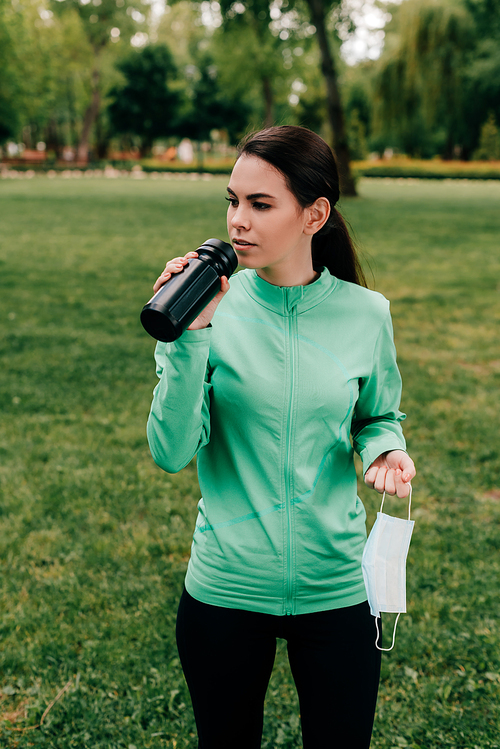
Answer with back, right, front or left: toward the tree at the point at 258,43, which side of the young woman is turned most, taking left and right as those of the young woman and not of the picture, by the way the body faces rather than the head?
back

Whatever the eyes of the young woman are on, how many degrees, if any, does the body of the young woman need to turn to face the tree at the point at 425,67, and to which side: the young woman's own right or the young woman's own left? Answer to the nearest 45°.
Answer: approximately 180°

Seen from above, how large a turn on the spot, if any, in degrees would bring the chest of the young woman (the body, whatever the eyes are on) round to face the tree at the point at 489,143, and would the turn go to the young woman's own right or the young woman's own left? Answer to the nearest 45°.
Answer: approximately 180°

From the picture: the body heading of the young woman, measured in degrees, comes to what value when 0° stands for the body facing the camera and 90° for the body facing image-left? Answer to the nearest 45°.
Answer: approximately 0°

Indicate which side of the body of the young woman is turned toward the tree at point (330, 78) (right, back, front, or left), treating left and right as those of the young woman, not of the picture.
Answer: back
